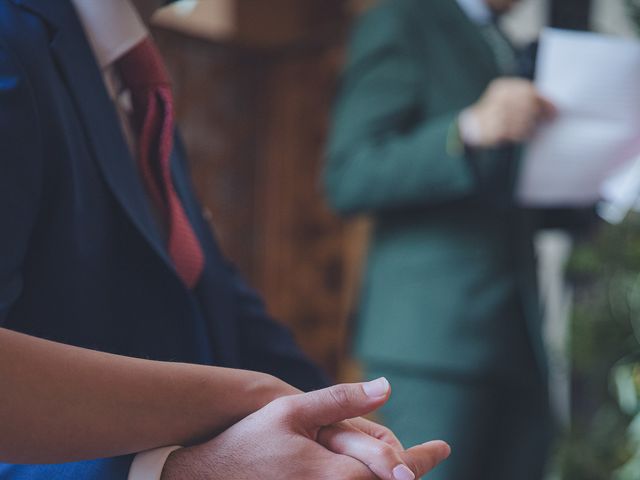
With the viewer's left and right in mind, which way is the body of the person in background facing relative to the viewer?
facing the viewer and to the right of the viewer

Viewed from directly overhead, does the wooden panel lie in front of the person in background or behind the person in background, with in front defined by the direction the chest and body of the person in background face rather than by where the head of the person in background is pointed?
behind
